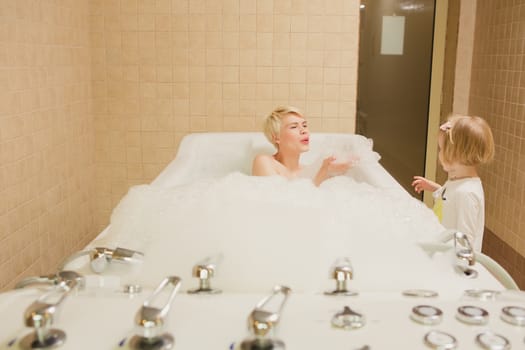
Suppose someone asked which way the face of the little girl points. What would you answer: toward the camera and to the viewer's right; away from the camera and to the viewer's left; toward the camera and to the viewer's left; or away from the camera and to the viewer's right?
away from the camera and to the viewer's left

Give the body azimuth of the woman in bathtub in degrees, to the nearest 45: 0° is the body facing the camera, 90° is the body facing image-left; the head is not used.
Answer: approximately 315°
